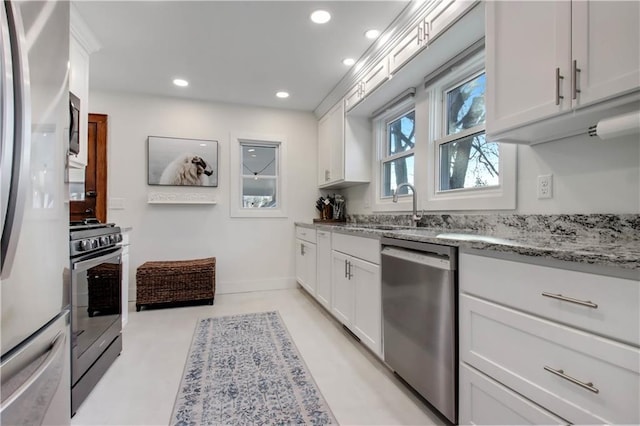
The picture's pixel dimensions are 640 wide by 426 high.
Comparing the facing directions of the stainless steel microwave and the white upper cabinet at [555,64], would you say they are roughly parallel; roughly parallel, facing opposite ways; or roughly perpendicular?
roughly parallel, facing opposite ways

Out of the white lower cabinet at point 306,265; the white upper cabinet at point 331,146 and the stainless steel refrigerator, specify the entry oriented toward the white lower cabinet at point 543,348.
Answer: the stainless steel refrigerator

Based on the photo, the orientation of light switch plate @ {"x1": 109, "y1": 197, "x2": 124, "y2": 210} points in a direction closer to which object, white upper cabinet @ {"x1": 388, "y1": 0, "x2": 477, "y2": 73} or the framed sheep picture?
the white upper cabinet

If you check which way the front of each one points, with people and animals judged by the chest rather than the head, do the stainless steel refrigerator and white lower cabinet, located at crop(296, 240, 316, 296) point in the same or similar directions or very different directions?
very different directions

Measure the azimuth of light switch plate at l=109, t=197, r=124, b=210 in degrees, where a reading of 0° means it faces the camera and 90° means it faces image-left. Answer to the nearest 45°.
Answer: approximately 0°

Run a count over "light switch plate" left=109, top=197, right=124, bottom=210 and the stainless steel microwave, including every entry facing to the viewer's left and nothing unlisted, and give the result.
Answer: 0

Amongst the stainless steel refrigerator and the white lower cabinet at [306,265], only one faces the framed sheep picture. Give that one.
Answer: the white lower cabinet

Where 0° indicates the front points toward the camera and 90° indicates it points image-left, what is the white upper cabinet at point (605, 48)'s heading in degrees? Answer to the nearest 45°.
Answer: approximately 45°

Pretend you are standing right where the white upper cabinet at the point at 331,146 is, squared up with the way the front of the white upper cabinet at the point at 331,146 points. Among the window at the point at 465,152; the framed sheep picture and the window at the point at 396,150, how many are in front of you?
1

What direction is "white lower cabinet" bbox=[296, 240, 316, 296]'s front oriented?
to the viewer's left

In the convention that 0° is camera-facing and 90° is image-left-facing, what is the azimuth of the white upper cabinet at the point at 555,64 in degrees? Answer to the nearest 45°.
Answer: approximately 45°

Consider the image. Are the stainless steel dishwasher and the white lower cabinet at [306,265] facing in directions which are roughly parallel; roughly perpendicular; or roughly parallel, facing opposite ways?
roughly parallel

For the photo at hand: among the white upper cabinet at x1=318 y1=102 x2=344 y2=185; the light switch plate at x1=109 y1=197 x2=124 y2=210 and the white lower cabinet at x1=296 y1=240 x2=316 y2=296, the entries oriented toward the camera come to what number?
1
